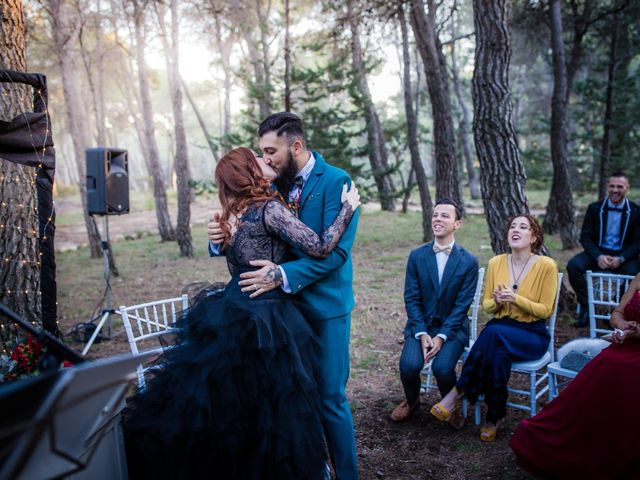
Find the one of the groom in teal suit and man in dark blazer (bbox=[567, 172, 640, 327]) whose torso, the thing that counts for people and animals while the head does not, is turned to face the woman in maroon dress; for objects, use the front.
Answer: the man in dark blazer

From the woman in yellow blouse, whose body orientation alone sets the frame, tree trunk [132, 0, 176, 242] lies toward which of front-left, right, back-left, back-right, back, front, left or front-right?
right

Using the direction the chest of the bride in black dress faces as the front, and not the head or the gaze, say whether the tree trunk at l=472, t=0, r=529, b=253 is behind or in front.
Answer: in front

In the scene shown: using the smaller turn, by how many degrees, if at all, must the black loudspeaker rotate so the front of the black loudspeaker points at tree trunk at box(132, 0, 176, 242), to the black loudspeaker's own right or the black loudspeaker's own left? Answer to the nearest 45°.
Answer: approximately 135° to the black loudspeaker's own left

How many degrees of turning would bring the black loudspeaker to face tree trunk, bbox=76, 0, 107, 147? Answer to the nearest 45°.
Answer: approximately 135° to its left

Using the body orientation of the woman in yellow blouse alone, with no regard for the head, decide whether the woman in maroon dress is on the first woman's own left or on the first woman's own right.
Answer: on the first woman's own left

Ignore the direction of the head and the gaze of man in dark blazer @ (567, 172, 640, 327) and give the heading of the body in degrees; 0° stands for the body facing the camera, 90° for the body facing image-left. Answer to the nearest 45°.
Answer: approximately 0°

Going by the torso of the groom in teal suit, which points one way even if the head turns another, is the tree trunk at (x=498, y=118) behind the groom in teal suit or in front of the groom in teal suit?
behind

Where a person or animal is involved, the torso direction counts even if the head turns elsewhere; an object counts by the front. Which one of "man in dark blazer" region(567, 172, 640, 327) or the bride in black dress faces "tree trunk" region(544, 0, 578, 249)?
the bride in black dress

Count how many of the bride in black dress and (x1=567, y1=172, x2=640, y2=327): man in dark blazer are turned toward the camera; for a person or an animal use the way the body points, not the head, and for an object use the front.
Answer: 1

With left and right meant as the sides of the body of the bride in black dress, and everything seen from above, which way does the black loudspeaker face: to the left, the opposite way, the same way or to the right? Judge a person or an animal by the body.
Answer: to the right
